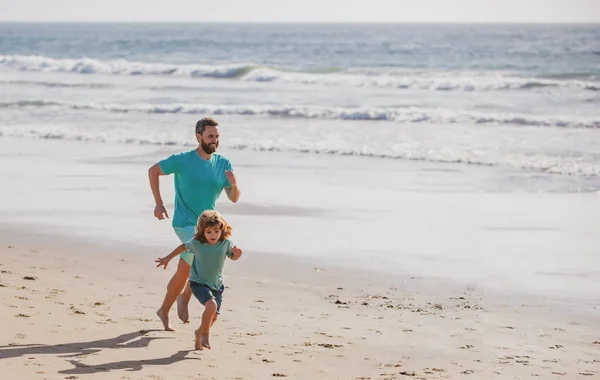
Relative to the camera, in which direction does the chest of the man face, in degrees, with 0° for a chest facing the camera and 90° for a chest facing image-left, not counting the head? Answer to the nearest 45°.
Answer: approximately 315°
